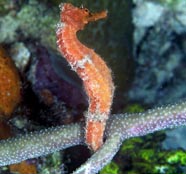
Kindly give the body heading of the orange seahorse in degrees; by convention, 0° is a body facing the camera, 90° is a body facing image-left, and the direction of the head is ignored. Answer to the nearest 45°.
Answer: approximately 270°
